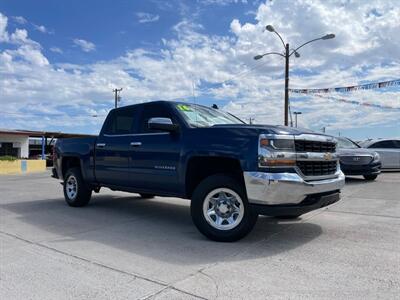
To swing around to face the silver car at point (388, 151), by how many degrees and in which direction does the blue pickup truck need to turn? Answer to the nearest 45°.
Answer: approximately 90° to its left

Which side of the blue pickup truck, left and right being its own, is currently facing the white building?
back

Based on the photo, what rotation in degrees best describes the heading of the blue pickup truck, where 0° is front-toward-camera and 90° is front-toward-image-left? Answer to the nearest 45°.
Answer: approximately 315°
